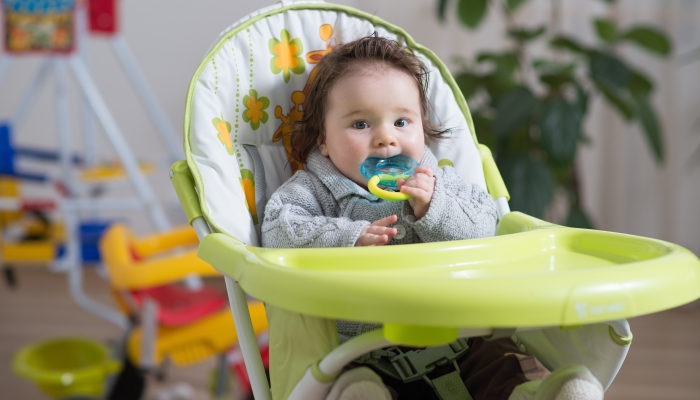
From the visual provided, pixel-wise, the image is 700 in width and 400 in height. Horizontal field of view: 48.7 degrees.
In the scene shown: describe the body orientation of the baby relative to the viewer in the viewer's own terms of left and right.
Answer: facing the viewer

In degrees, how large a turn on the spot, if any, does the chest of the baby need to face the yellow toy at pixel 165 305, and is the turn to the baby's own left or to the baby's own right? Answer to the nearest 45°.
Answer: approximately 135° to the baby's own right

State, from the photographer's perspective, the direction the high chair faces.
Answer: facing the viewer and to the right of the viewer

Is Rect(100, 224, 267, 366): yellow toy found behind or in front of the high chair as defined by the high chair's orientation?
behind
